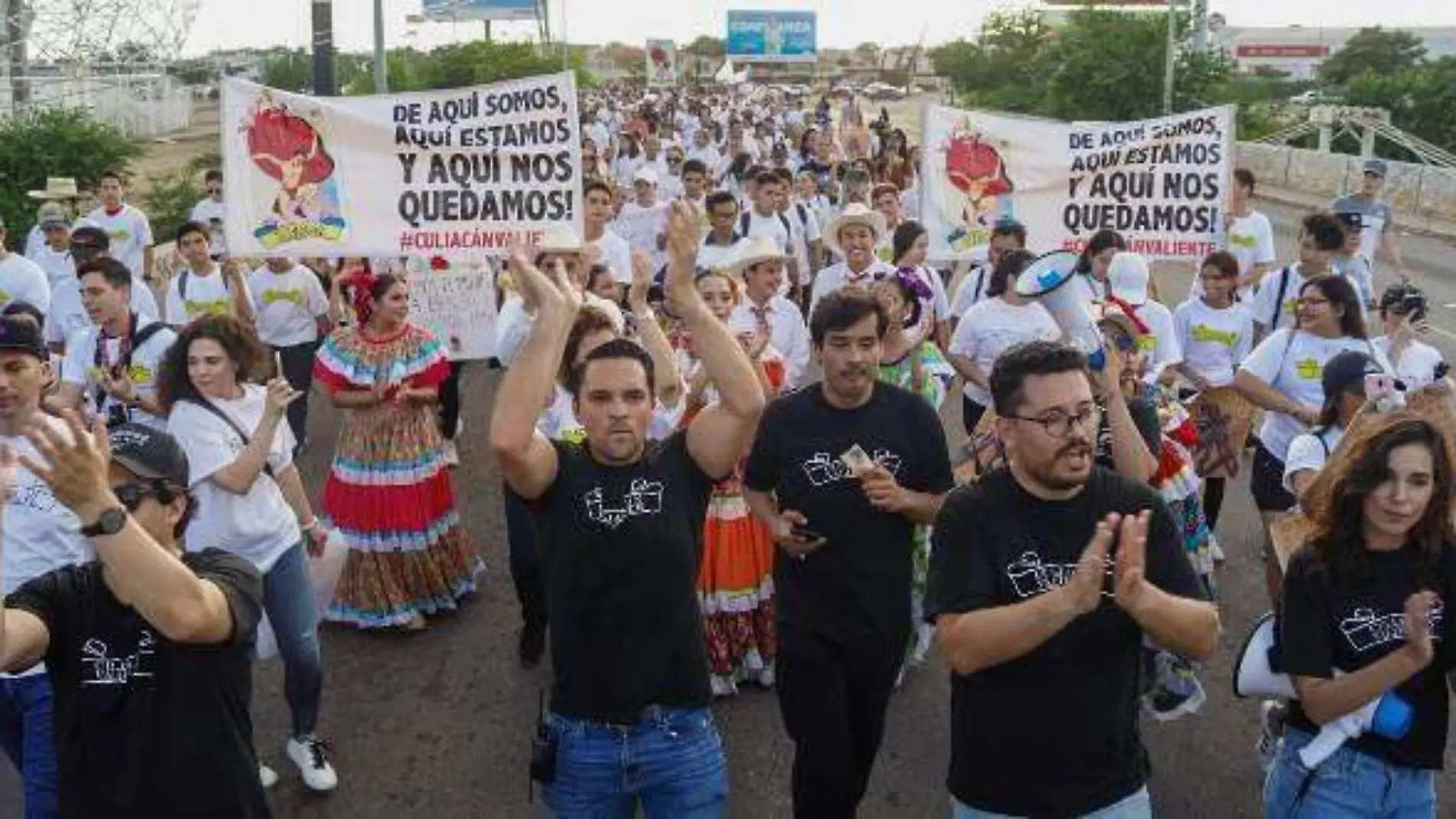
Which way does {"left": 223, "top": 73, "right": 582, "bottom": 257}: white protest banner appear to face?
toward the camera

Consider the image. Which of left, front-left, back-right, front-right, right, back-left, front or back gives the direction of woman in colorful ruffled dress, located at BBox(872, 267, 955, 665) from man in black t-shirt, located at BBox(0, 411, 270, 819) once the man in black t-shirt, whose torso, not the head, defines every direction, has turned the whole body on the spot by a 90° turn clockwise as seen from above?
right

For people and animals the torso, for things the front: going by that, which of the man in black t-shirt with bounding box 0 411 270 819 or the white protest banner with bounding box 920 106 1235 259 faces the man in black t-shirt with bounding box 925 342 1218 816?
the white protest banner

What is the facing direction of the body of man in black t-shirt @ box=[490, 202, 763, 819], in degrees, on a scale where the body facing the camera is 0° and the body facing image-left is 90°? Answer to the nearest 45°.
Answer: approximately 0°

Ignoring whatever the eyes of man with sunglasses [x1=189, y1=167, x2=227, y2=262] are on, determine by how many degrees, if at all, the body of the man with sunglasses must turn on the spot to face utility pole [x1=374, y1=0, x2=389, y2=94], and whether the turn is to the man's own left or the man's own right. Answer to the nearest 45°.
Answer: approximately 135° to the man's own left

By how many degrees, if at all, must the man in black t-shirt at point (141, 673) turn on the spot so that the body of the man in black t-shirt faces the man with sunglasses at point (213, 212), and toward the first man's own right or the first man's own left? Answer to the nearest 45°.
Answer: approximately 135° to the first man's own right

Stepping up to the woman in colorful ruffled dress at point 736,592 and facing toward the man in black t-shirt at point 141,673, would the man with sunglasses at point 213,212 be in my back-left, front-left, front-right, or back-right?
back-right

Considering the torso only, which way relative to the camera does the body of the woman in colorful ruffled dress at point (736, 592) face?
toward the camera

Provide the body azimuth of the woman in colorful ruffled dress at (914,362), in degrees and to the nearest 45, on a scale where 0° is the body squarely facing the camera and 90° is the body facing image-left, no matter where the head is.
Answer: approximately 45°

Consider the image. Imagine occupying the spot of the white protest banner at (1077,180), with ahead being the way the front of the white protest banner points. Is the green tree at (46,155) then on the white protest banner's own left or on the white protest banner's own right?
on the white protest banner's own right

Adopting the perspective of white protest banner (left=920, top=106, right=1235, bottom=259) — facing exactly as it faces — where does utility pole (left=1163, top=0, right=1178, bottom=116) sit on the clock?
The utility pole is roughly at 6 o'clock from the white protest banner.
